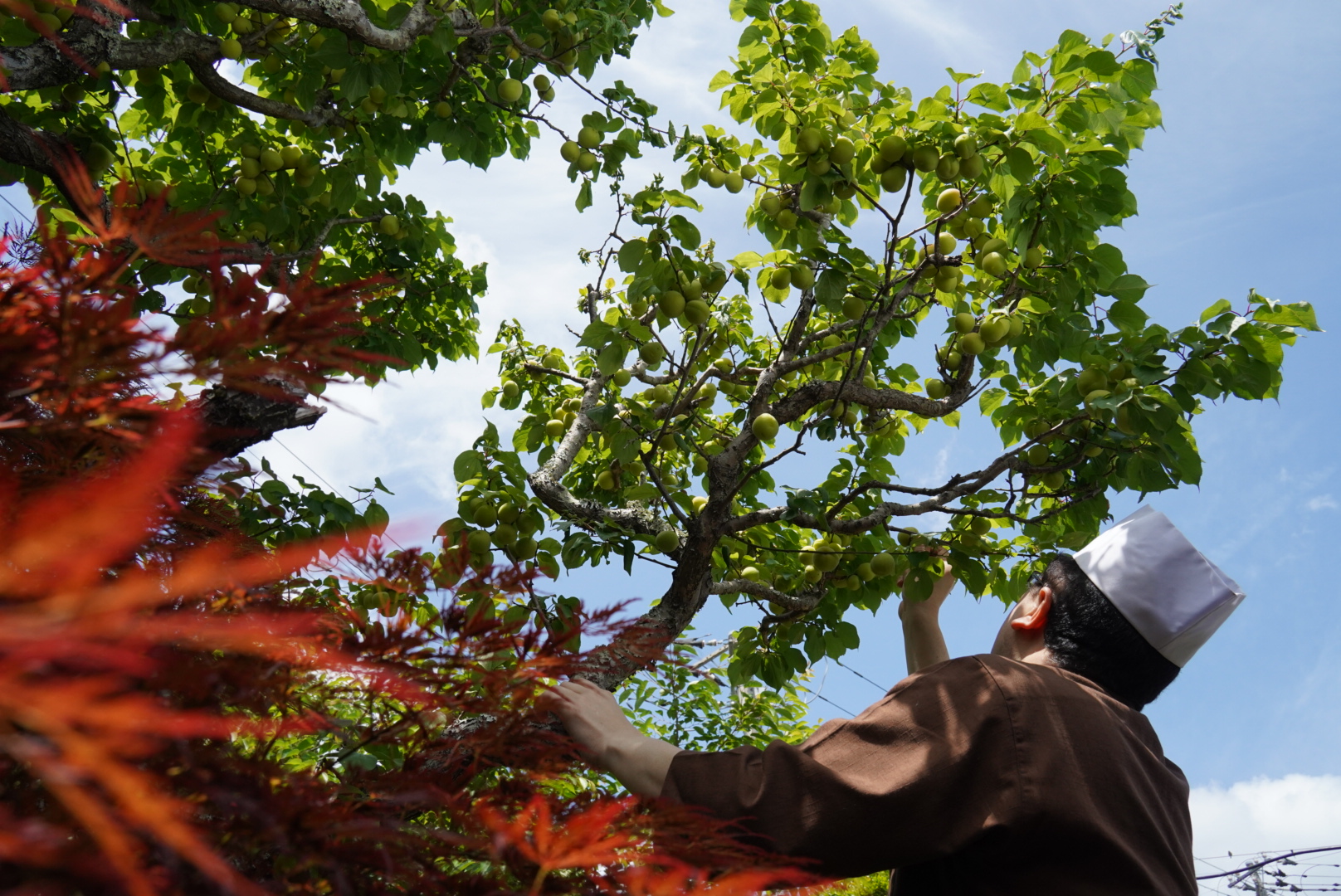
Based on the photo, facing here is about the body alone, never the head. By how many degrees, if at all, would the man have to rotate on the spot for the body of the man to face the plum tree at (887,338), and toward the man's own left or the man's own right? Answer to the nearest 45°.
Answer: approximately 45° to the man's own right

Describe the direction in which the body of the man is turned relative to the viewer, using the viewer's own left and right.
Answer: facing away from the viewer and to the left of the viewer

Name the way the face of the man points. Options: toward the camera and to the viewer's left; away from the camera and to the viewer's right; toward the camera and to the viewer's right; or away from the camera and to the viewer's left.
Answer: away from the camera and to the viewer's left

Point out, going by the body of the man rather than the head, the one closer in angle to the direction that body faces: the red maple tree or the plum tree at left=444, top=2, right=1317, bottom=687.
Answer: the plum tree

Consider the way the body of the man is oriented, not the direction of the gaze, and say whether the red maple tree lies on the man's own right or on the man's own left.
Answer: on the man's own left
